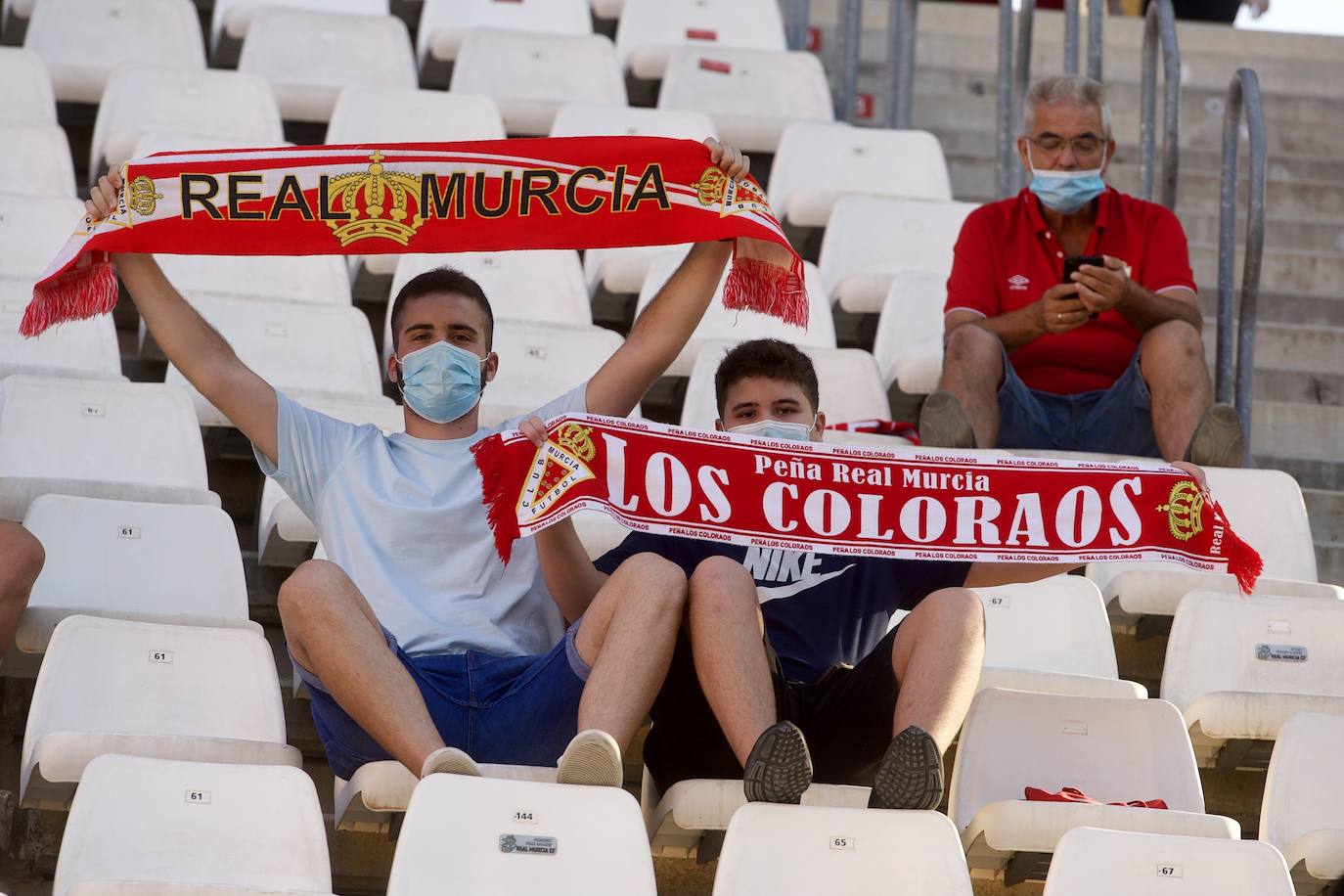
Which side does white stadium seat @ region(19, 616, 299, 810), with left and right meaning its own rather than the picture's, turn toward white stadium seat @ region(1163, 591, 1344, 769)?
left

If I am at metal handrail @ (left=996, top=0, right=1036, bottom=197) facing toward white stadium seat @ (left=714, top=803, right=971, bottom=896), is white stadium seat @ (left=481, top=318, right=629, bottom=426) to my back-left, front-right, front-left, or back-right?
front-right

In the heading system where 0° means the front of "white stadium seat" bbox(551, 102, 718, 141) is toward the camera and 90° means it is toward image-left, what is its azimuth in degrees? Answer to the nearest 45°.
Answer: approximately 0°

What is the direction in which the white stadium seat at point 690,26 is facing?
toward the camera

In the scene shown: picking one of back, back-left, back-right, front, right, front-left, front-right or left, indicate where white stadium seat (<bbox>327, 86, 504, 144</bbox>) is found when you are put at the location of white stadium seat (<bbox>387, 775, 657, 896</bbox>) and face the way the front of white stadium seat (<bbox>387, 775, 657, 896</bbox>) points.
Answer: back

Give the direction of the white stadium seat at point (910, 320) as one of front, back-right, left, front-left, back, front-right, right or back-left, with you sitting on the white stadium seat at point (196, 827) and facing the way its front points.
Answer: back-left

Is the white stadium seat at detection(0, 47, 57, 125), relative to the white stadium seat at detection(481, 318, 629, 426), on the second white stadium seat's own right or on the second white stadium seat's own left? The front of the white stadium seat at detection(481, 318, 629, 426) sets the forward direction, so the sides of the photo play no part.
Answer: on the second white stadium seat's own right

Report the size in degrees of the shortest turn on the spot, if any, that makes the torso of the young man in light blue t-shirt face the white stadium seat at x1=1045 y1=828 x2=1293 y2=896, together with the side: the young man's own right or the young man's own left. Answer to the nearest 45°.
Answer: approximately 45° to the young man's own left

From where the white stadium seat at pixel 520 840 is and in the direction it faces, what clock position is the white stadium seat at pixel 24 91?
the white stadium seat at pixel 24 91 is roughly at 5 o'clock from the white stadium seat at pixel 520 840.

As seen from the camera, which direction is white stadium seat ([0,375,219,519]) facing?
toward the camera

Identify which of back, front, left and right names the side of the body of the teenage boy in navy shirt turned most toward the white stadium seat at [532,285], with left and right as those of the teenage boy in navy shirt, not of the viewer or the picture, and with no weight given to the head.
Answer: back

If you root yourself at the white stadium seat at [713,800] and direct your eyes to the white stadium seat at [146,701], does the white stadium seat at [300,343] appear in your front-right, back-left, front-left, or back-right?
front-right

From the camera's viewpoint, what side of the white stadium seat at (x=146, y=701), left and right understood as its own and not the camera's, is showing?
front

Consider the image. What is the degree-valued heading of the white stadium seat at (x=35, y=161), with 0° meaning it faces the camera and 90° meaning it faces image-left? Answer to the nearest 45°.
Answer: approximately 0°

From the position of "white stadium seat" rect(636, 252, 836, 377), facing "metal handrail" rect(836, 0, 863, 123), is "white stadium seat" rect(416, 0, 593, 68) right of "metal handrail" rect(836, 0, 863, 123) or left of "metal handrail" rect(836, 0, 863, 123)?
left

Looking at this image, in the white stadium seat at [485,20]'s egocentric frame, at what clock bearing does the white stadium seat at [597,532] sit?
the white stadium seat at [597,532] is roughly at 12 o'clock from the white stadium seat at [485,20].

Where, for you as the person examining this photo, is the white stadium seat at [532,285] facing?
facing the viewer

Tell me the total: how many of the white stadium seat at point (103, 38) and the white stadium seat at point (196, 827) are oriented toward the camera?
2

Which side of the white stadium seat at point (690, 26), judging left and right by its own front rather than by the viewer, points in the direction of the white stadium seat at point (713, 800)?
front

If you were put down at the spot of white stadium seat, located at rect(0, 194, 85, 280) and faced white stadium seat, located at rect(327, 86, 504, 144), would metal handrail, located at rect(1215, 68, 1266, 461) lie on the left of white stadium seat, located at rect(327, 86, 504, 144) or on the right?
right
